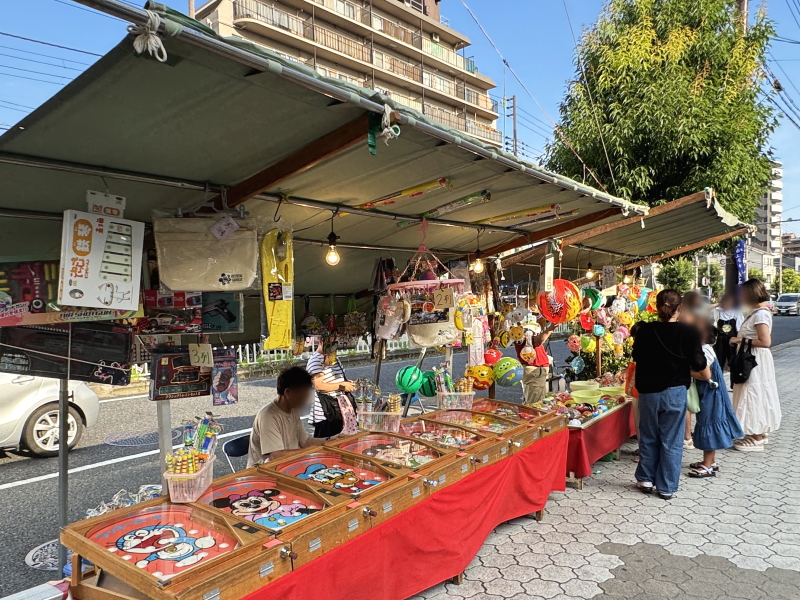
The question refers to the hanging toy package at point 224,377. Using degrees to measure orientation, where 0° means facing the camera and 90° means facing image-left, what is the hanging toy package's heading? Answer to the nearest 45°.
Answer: approximately 0°

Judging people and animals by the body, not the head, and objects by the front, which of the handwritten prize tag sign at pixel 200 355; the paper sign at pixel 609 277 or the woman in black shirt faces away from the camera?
the woman in black shirt

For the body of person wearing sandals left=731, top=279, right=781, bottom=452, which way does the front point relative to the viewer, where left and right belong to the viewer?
facing to the left of the viewer

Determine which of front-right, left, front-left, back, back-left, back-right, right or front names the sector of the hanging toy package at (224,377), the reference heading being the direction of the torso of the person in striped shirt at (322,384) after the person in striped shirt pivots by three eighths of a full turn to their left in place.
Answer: back-left

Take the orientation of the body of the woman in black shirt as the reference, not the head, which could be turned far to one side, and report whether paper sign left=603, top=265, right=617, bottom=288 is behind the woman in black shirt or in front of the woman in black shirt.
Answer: in front

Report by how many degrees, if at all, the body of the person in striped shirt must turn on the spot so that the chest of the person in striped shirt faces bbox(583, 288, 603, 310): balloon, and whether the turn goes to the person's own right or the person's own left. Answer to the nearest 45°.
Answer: approximately 90° to the person's own left

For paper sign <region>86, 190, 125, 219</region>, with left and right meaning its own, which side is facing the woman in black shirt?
left

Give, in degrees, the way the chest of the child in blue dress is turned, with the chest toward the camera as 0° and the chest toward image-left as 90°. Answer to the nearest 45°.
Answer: approximately 90°

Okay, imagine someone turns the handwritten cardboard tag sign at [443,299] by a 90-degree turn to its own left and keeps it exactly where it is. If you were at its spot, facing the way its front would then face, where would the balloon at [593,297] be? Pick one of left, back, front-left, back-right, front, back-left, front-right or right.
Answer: front-left

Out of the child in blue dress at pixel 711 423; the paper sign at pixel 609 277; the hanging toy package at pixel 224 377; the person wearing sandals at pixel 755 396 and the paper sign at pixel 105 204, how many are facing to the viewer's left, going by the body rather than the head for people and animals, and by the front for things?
2

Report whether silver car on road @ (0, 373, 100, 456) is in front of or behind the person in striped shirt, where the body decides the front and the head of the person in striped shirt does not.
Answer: behind

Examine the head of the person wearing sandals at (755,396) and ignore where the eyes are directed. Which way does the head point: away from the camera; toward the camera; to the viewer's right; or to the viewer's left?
to the viewer's left

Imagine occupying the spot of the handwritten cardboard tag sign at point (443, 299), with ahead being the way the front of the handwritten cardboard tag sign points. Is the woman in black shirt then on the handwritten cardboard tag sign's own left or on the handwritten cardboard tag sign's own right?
on the handwritten cardboard tag sign's own left

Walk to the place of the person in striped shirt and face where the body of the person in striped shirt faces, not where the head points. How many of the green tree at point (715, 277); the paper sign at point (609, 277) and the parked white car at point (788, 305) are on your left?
3

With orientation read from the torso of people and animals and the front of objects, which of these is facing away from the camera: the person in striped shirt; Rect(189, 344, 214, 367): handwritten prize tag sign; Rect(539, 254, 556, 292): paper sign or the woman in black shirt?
the woman in black shirt

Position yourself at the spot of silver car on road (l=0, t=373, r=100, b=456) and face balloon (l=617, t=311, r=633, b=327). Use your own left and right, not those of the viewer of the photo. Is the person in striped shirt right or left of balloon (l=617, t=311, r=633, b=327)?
right
